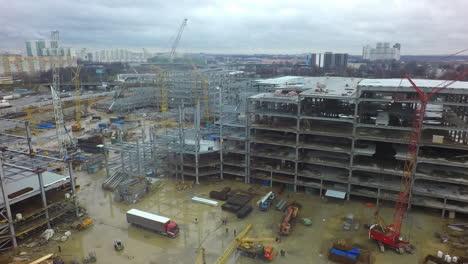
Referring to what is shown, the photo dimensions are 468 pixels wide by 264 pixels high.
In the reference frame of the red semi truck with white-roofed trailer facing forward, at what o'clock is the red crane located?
The red crane is roughly at 11 o'clock from the red semi truck with white-roofed trailer.

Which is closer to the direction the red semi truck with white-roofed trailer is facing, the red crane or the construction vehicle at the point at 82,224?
the red crane

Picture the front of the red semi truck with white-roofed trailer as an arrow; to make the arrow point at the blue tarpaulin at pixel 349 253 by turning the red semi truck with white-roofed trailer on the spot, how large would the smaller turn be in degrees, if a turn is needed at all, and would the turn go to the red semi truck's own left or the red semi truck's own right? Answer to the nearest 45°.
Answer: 0° — it already faces it

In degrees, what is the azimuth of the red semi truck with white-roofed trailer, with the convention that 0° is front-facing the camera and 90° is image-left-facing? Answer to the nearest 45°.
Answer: approximately 315°

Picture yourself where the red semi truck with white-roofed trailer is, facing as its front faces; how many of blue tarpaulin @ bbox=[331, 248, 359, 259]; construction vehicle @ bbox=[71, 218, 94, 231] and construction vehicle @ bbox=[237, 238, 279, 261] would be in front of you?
2

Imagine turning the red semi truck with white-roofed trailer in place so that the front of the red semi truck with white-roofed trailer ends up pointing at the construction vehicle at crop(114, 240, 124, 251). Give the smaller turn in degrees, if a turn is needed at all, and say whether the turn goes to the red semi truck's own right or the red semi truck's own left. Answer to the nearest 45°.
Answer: approximately 90° to the red semi truck's own right

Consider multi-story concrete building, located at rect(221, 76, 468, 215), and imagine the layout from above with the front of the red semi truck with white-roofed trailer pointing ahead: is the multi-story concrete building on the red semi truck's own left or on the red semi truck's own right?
on the red semi truck's own left

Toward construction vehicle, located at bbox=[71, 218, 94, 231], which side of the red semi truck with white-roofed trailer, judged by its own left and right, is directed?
back

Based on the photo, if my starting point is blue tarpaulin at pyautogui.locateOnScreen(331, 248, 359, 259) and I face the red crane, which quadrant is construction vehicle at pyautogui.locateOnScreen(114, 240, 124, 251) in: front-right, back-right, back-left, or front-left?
back-left
